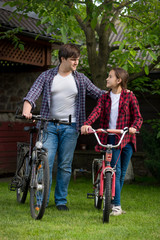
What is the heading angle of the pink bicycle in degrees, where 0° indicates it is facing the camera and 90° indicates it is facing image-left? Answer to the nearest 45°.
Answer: approximately 0°

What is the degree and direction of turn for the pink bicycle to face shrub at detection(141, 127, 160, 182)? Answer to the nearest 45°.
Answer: approximately 180°

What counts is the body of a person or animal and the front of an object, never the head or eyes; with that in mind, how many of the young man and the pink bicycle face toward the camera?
2

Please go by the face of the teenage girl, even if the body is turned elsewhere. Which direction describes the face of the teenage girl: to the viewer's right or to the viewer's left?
to the viewer's left

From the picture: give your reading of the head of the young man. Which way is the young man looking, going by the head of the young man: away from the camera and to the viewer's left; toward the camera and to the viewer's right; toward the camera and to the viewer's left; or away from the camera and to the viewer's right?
toward the camera and to the viewer's right

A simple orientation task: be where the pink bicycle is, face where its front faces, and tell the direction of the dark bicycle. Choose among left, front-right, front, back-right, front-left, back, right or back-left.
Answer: right

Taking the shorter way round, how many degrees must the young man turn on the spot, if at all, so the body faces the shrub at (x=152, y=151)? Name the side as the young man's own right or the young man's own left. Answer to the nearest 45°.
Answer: approximately 135° to the young man's own left
